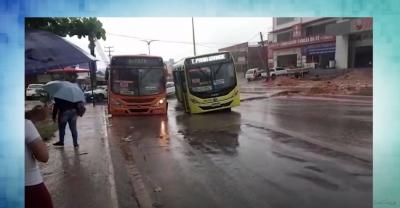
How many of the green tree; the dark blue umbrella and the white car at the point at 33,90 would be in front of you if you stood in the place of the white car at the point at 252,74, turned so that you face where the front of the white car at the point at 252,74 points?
3

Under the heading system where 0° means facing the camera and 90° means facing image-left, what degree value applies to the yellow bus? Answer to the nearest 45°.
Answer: approximately 0°

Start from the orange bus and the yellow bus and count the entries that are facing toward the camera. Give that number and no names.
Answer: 2

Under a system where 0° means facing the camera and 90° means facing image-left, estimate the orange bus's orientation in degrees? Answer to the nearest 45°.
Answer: approximately 0°

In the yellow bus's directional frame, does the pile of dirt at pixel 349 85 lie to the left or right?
on its left

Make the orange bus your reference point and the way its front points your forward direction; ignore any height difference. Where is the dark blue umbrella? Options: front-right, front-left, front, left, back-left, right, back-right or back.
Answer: front-right
